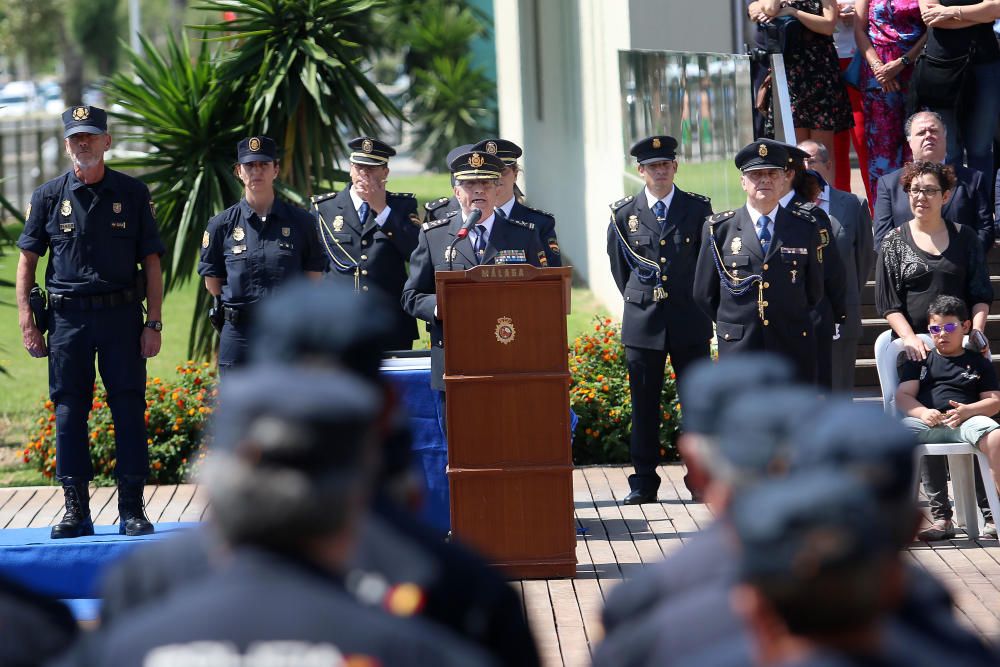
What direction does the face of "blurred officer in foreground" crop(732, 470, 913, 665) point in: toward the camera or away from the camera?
away from the camera

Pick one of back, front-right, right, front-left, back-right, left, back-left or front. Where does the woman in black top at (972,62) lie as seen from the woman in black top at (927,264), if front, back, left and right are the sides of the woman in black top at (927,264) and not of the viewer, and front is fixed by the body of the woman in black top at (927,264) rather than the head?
back

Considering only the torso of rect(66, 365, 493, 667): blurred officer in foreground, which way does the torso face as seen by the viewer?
away from the camera

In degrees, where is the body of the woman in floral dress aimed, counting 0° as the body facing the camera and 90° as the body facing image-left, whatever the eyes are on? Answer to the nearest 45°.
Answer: approximately 0°

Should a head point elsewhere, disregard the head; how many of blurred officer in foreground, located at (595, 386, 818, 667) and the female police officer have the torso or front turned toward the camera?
1

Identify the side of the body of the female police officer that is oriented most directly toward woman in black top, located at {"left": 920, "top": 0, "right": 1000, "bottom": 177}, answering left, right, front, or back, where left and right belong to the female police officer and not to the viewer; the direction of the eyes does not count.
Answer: left

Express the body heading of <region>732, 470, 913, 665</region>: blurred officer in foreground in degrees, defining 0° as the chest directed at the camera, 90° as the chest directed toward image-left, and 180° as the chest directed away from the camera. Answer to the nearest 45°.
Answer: approximately 180°

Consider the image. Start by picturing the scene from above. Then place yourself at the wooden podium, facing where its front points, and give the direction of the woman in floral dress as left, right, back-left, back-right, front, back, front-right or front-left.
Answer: back-left
